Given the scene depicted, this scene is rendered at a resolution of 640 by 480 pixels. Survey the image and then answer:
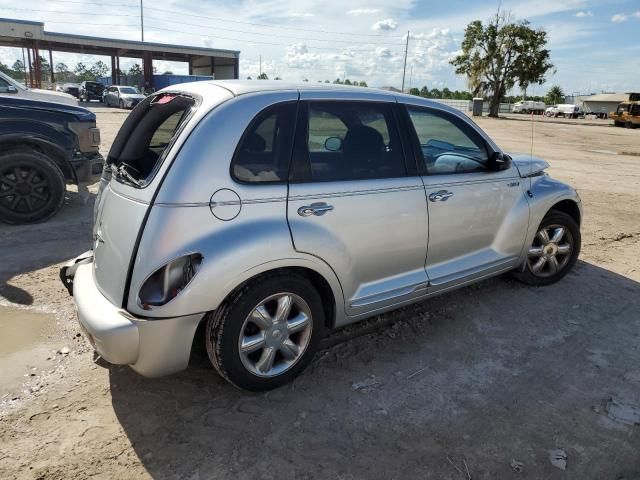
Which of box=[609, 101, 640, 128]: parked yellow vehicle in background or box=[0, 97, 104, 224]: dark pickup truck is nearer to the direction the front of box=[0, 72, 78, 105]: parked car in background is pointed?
the parked yellow vehicle in background

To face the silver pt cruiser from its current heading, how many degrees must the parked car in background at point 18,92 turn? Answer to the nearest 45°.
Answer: approximately 90° to its right

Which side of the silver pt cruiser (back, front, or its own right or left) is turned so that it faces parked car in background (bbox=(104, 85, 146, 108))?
left

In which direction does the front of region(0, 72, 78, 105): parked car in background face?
to the viewer's right

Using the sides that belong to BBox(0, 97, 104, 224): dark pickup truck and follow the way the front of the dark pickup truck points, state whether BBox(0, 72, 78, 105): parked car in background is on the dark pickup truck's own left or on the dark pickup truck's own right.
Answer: on the dark pickup truck's own left

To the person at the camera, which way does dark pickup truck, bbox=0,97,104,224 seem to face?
facing to the right of the viewer

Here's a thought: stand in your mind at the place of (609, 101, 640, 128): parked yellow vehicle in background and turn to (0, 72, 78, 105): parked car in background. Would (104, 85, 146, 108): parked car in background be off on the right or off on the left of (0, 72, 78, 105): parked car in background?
right
